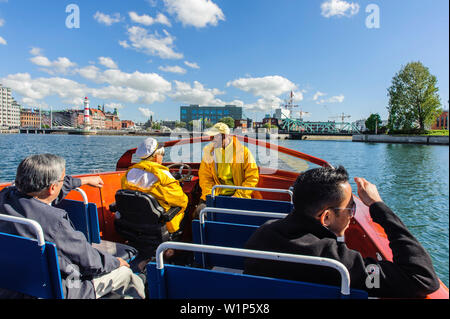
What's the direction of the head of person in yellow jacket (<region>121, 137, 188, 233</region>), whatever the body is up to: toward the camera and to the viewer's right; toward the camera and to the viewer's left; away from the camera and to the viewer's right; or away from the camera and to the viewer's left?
away from the camera and to the viewer's right

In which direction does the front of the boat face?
away from the camera

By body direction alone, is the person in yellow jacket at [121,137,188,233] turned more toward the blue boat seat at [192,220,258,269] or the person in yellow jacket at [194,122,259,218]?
the person in yellow jacket

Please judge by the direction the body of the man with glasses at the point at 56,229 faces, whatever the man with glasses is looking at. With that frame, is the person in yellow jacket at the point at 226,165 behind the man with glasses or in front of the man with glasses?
in front

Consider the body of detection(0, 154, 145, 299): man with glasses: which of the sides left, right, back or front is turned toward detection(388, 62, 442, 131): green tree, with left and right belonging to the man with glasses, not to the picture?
front

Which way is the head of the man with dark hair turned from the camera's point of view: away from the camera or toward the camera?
away from the camera

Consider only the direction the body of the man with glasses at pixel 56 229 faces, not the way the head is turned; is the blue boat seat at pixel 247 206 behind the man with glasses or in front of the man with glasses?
in front

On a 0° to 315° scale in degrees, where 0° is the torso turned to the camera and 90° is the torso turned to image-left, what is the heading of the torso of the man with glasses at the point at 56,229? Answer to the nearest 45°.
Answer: approximately 225°

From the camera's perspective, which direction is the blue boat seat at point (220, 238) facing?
away from the camera

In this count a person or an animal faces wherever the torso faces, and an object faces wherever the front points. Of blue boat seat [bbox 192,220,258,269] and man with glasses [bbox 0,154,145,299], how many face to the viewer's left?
0

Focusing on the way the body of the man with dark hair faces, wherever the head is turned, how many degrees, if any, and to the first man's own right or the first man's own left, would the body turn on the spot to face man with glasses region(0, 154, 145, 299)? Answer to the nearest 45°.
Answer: approximately 135° to the first man's own left

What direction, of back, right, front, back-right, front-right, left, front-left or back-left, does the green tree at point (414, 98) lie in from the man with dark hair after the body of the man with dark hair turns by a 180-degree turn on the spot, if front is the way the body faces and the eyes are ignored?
back-right

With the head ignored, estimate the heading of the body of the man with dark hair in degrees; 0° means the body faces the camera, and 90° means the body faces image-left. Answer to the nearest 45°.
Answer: approximately 225°
